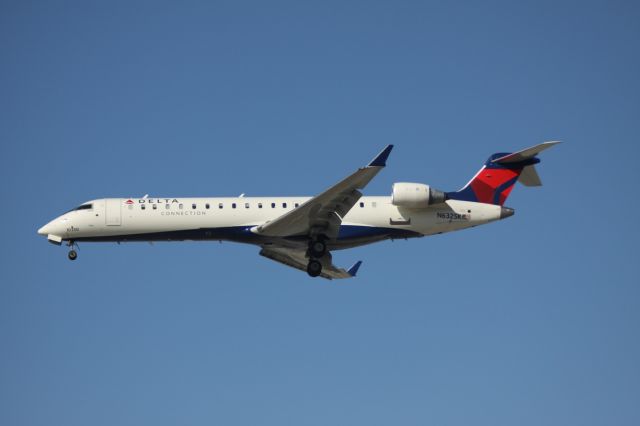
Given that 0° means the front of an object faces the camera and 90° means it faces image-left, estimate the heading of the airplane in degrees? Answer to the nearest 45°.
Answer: approximately 90°
